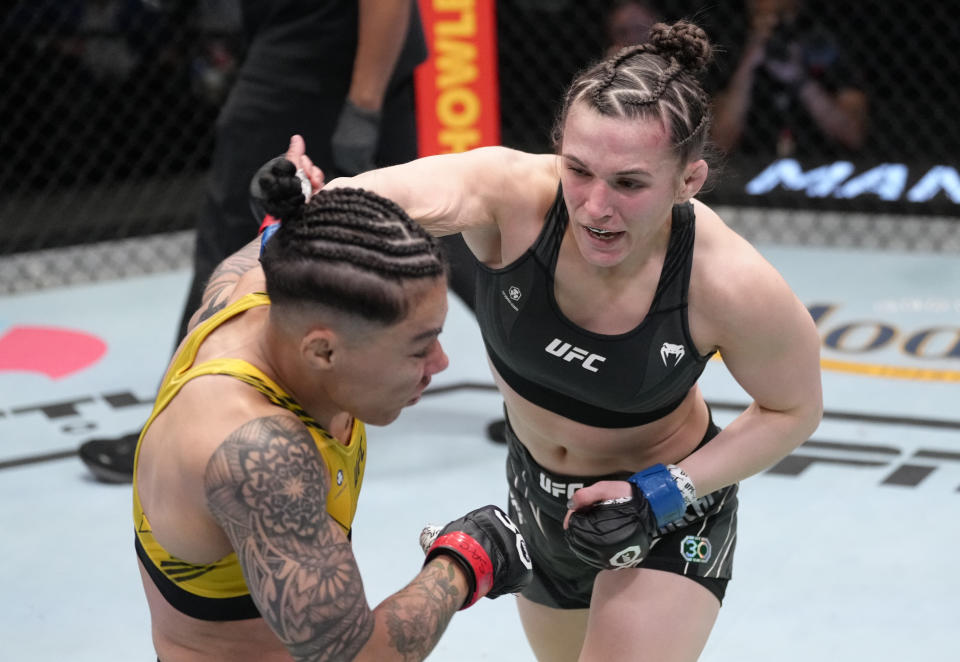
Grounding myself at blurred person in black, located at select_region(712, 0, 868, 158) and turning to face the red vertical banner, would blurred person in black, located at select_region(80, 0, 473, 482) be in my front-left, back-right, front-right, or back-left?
front-left

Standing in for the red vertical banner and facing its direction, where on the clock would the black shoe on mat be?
The black shoe on mat is roughly at 1 o'clock from the red vertical banner.

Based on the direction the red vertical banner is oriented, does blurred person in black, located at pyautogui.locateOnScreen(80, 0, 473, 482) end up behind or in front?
in front

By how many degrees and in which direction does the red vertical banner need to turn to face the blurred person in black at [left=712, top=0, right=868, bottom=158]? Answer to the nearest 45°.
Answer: approximately 135° to its left

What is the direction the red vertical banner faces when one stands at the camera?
facing the viewer

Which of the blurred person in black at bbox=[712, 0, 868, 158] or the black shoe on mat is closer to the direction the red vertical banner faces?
the black shoe on mat
